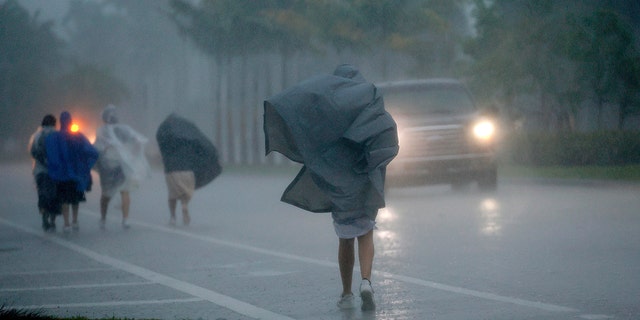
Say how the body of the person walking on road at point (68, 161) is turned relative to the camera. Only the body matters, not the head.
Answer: away from the camera

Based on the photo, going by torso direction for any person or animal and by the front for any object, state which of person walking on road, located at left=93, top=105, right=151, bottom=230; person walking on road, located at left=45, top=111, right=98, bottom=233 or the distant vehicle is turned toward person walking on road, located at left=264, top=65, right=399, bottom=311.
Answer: the distant vehicle

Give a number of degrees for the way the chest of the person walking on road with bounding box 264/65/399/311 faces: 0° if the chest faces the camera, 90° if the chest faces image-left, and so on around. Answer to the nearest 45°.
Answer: approximately 180°

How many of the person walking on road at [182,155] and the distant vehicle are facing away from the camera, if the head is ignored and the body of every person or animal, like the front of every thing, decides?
1

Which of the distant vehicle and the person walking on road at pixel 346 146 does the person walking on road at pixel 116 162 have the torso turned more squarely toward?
the distant vehicle

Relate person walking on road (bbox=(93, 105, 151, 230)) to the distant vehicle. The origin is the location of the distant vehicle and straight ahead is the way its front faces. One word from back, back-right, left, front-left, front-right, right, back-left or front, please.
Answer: front-right

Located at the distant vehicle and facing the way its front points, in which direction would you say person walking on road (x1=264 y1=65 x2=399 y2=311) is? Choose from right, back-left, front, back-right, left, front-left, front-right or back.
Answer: front

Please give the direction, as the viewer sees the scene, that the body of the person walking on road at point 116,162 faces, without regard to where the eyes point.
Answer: away from the camera

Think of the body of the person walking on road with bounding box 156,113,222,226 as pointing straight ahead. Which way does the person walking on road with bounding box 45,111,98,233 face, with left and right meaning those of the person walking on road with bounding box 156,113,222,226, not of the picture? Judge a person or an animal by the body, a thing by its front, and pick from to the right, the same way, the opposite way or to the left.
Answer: the same way

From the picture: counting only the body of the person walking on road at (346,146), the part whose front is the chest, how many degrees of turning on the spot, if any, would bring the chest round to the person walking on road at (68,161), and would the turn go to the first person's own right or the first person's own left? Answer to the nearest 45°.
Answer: approximately 45° to the first person's own left

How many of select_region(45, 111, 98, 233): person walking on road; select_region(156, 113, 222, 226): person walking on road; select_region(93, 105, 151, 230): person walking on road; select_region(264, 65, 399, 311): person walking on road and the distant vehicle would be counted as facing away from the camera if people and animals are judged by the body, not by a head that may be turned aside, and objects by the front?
4

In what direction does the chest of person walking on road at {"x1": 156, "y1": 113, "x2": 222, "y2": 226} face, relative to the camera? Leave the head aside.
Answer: away from the camera

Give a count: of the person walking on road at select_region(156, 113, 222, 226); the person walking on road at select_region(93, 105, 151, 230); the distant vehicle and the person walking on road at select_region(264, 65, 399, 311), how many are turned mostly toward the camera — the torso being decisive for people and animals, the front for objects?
1

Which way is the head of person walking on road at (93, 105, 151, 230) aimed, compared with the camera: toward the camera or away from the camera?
away from the camera

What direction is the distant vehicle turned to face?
toward the camera

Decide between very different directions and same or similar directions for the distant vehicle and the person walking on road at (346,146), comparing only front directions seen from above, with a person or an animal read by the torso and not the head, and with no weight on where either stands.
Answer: very different directions
